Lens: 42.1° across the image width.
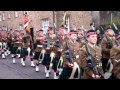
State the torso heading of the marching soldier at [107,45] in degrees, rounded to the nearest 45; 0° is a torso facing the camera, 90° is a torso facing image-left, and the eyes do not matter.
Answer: approximately 315°

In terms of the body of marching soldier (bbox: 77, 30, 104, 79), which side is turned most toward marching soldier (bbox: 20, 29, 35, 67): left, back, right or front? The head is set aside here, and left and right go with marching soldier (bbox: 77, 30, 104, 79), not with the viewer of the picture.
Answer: back

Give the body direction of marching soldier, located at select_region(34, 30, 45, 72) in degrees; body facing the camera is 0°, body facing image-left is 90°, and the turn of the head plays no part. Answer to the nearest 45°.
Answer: approximately 315°

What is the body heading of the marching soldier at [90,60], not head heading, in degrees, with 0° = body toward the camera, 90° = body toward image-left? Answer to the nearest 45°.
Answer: approximately 315°

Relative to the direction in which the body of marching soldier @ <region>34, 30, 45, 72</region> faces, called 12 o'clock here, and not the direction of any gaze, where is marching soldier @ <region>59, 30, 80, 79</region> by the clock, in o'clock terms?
marching soldier @ <region>59, 30, 80, 79</region> is roughly at 1 o'clock from marching soldier @ <region>34, 30, 45, 72</region>.
